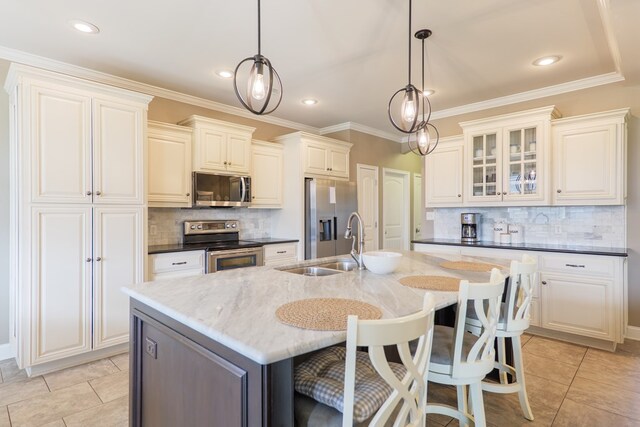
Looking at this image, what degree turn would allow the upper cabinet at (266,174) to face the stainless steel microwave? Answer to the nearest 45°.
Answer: approximately 90° to its right

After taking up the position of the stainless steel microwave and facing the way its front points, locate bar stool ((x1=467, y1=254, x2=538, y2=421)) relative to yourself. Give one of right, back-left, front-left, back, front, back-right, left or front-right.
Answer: front

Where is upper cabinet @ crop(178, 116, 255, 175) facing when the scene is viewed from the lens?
facing the viewer and to the right of the viewer

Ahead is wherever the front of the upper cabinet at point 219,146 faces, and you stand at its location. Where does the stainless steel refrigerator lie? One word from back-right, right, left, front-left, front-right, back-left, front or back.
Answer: front-left

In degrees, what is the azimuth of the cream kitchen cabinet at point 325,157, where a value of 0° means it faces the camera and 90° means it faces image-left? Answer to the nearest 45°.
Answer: approximately 315°

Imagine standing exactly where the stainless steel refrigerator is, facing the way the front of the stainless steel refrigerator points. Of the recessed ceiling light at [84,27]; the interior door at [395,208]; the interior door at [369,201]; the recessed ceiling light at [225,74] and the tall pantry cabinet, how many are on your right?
3

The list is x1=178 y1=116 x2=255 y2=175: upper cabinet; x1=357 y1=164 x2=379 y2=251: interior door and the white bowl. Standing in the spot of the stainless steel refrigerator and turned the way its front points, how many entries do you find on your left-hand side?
1
